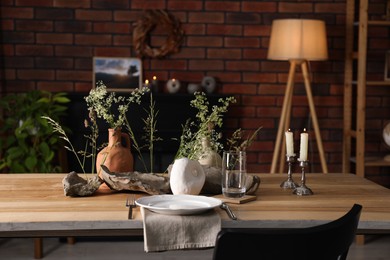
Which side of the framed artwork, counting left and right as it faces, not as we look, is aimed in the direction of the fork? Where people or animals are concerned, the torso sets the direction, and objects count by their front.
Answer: front

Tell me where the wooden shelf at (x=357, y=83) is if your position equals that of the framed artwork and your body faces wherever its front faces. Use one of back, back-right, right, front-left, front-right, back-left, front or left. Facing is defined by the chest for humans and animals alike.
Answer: left

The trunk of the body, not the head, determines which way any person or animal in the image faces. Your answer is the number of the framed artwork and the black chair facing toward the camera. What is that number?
1

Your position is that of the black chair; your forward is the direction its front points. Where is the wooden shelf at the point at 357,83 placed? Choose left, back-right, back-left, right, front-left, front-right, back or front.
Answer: right

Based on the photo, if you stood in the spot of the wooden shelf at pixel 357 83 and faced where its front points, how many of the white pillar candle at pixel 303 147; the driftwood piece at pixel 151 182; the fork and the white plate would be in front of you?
4
